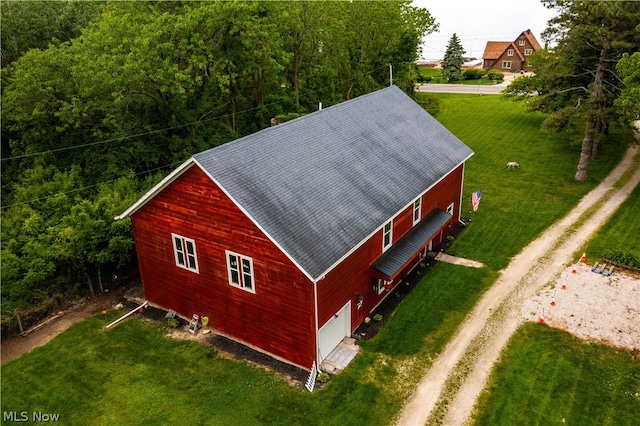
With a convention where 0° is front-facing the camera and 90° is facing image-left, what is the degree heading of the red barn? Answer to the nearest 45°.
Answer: approximately 315°

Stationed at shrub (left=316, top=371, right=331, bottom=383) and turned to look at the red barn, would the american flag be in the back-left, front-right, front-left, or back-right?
front-right

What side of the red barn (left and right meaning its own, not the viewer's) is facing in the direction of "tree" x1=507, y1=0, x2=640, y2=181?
left

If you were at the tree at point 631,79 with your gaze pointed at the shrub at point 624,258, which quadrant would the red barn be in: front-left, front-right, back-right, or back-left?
front-right

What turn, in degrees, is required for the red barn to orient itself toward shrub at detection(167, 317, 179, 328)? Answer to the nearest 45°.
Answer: approximately 135° to its right

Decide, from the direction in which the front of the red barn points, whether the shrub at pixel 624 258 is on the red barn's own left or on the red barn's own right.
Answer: on the red barn's own left

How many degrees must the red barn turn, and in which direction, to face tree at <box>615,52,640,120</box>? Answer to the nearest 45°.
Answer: approximately 90° to its left

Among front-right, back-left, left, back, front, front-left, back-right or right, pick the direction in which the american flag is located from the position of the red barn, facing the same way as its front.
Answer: left

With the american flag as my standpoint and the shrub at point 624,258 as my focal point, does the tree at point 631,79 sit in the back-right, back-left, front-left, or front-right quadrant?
front-left
